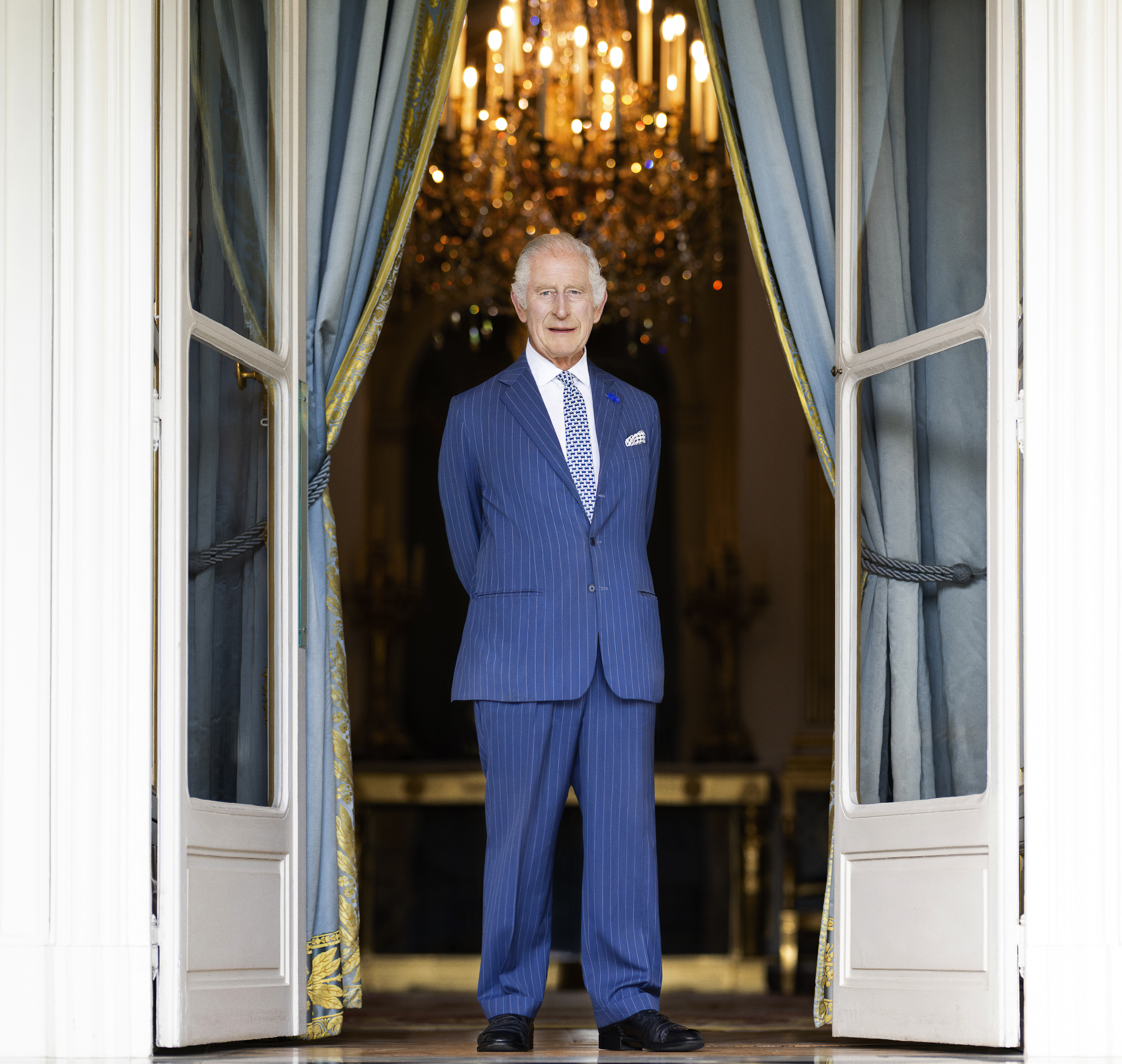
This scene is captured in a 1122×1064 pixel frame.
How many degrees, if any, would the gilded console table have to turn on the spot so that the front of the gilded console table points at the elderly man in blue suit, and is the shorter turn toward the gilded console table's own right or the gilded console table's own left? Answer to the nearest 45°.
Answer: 0° — it already faces them

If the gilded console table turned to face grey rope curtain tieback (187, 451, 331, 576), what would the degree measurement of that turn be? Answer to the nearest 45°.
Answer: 0° — it already faces it

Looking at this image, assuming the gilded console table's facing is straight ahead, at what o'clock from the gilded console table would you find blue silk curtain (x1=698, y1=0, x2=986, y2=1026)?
The blue silk curtain is roughly at 12 o'clock from the gilded console table.

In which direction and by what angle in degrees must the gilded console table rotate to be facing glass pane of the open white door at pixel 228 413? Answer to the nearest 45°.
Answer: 0° — it already faces it

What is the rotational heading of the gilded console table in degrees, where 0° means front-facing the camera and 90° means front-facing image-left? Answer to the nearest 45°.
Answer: approximately 0°

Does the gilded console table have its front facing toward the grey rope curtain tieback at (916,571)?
yes

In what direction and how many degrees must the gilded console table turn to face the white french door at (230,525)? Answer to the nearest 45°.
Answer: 0° — it already faces it
